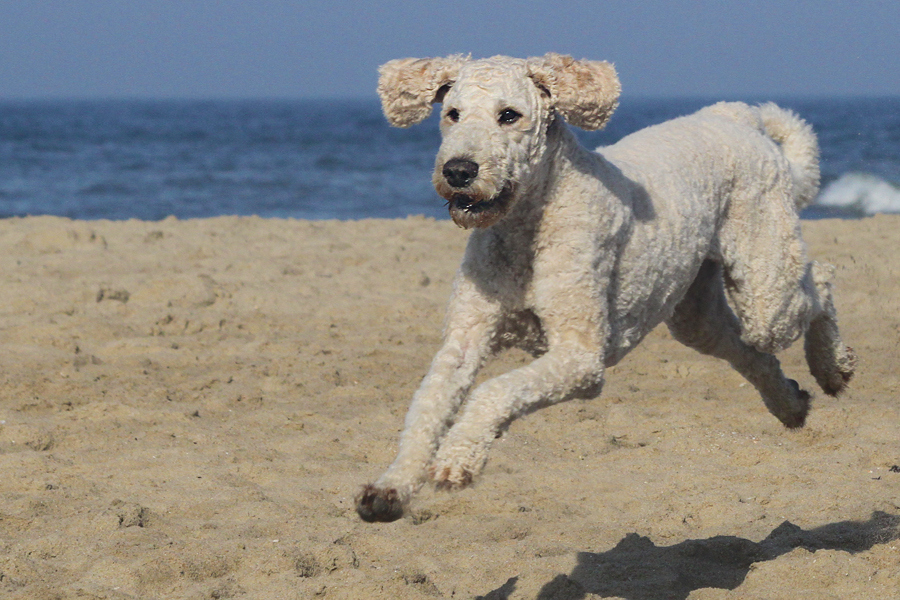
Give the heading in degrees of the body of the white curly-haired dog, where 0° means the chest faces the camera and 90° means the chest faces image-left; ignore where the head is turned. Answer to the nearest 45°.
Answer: approximately 45°
